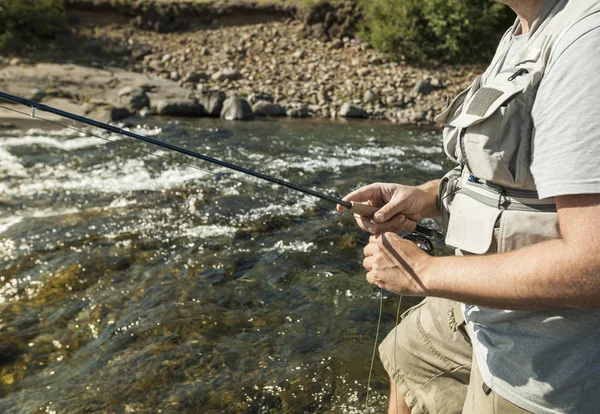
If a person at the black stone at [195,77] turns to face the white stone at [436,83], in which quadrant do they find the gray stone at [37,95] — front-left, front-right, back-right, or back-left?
back-right

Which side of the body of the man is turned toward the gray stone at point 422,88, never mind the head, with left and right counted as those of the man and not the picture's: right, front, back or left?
right

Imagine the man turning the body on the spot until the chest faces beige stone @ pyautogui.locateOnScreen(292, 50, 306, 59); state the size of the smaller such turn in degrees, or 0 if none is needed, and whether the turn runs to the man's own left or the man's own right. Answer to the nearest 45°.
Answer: approximately 90° to the man's own right

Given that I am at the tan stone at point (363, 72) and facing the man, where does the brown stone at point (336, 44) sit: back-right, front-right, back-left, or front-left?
back-right

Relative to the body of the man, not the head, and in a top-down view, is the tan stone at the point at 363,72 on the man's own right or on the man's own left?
on the man's own right

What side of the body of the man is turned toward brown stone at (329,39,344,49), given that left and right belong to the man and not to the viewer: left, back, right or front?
right

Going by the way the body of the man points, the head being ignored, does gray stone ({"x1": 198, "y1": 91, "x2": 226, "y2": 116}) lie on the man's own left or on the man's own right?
on the man's own right

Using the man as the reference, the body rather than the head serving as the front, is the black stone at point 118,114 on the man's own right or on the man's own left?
on the man's own right

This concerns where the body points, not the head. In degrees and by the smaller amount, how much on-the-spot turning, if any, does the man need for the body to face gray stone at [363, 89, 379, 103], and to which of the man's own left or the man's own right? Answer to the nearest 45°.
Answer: approximately 90° to the man's own right

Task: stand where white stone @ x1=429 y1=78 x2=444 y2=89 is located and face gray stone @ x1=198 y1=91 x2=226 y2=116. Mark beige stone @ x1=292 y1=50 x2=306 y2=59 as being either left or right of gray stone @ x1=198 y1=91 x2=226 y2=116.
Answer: right

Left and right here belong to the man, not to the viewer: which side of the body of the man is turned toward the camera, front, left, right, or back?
left

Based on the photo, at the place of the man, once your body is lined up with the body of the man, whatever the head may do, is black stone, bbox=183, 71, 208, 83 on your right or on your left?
on your right
